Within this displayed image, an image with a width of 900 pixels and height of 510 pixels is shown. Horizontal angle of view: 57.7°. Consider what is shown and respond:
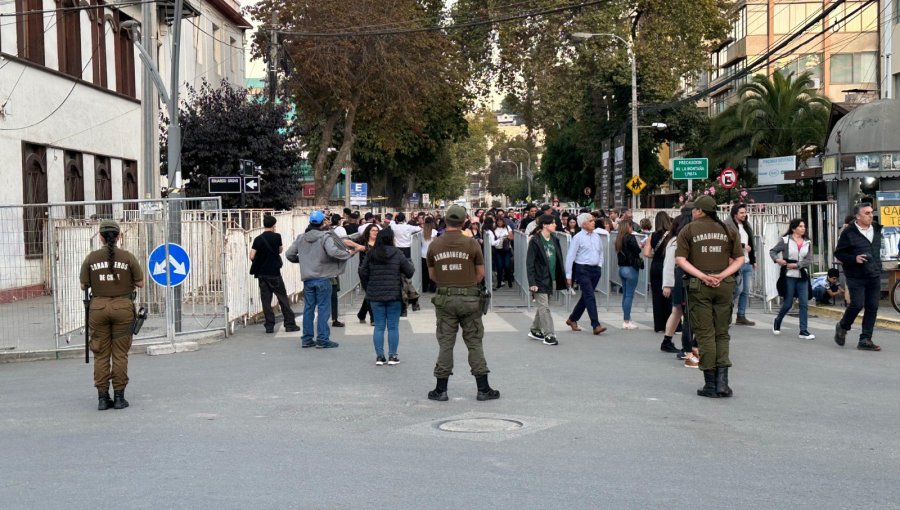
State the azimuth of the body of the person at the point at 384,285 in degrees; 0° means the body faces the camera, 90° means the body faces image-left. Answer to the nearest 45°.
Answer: approximately 180°

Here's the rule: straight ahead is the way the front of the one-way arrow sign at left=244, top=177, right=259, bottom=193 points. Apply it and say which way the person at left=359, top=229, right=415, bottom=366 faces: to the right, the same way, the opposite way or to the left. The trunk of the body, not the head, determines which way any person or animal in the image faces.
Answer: the opposite way

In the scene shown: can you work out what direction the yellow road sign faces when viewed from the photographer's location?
facing the viewer

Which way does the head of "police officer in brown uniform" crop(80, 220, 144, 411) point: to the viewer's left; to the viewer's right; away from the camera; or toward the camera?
away from the camera

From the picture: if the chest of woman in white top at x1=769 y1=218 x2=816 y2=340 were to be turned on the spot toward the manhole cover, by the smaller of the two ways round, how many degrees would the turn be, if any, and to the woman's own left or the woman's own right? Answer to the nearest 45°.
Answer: approximately 45° to the woman's own right

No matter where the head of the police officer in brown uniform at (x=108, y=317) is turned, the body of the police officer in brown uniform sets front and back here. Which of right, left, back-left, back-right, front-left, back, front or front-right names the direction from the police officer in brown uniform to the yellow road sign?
front-right

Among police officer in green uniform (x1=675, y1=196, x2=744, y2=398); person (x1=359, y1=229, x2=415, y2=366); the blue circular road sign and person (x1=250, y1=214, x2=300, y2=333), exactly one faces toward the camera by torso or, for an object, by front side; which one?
the blue circular road sign

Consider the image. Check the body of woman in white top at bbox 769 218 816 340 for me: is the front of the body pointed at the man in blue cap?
no

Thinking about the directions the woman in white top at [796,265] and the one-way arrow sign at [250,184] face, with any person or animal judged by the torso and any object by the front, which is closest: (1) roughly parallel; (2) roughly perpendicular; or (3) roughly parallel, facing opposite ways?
roughly parallel

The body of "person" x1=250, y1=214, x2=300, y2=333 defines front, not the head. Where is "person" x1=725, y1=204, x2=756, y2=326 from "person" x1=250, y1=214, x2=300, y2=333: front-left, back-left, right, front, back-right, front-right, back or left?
front-right

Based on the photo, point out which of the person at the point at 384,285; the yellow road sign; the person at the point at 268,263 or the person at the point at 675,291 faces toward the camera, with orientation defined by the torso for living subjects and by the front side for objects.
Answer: the yellow road sign

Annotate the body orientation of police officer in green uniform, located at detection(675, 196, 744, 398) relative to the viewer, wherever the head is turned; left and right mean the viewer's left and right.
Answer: facing away from the viewer

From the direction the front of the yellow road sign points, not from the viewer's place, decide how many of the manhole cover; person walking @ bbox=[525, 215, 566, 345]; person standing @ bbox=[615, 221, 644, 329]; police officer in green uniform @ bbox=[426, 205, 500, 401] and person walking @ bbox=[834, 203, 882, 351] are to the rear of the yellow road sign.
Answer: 0
